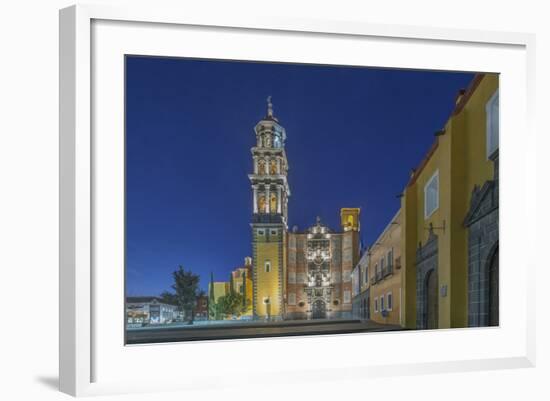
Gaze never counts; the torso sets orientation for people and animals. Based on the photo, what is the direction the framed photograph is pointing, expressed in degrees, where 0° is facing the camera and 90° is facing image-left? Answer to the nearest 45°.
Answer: approximately 315°
